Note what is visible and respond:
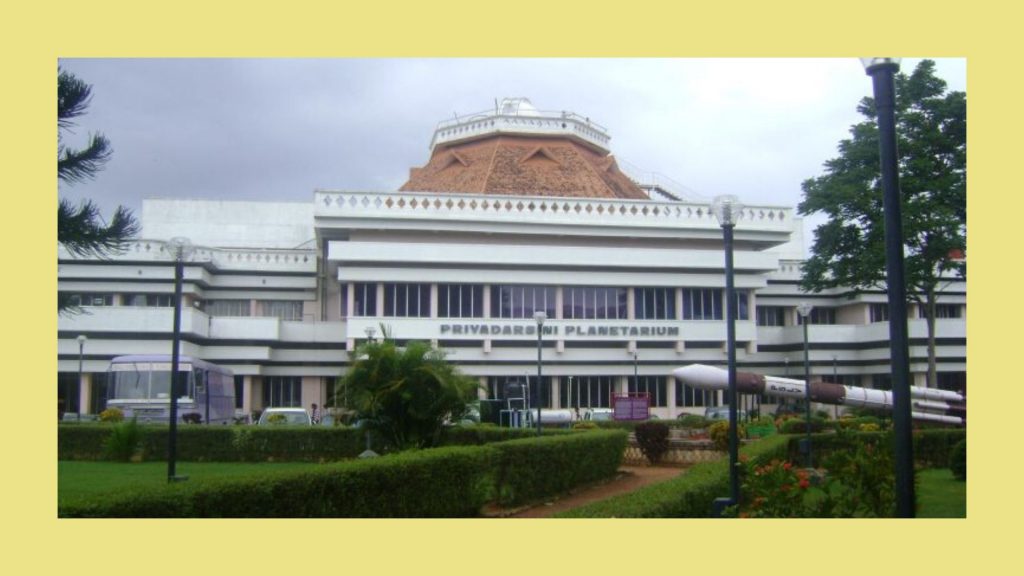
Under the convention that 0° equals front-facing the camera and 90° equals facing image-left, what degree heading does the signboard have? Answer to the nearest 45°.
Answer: approximately 0°

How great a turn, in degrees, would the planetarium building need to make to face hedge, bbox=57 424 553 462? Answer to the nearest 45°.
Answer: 0° — it already faces it

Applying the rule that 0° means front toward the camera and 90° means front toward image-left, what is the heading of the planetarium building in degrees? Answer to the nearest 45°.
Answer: approximately 0°

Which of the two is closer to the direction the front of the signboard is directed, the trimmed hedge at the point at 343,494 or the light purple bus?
the trimmed hedge
